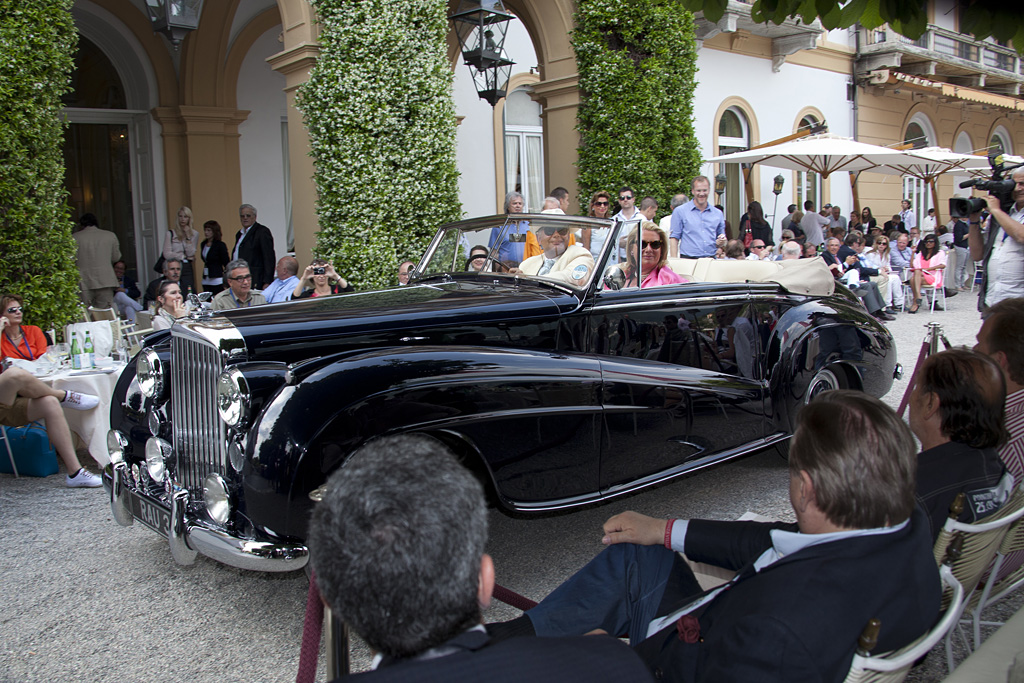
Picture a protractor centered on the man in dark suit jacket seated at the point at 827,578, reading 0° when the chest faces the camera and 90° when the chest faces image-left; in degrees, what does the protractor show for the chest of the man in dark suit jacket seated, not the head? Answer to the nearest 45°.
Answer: approximately 135°

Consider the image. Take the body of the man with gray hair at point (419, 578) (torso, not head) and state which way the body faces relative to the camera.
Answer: away from the camera

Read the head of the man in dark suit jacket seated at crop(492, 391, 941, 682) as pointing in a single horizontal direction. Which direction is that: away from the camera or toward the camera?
away from the camera

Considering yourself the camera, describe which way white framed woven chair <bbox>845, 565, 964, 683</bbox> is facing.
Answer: facing away from the viewer and to the left of the viewer

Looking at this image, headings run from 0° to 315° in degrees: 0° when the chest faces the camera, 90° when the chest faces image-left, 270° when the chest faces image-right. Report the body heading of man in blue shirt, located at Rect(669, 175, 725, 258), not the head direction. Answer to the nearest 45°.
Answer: approximately 0°

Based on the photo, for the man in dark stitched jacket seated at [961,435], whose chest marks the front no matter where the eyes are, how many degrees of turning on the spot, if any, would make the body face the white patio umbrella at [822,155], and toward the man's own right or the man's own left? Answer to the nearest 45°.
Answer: approximately 45° to the man's own right

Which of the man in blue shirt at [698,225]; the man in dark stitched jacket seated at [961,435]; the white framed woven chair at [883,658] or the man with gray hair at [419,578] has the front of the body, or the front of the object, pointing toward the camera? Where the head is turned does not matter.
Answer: the man in blue shirt

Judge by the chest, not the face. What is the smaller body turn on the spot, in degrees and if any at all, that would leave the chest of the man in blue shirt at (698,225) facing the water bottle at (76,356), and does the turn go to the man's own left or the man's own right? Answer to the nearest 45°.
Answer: approximately 45° to the man's own right

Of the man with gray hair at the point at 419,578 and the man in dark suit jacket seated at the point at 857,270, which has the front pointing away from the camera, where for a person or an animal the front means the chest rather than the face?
the man with gray hair

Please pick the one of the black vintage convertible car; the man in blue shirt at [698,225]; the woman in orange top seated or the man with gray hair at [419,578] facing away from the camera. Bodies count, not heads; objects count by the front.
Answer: the man with gray hair

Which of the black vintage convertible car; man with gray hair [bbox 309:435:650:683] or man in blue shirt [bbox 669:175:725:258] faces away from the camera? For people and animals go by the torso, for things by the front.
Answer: the man with gray hair

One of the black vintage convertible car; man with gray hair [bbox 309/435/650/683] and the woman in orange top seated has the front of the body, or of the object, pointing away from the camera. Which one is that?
the man with gray hair
